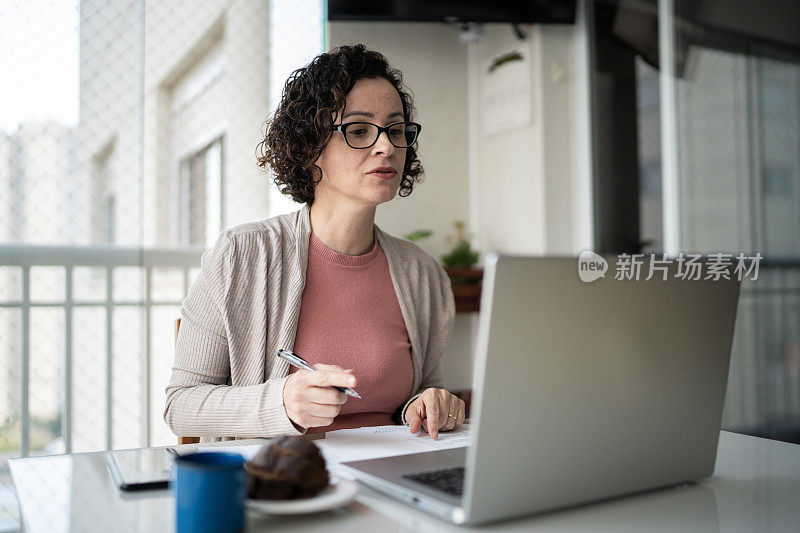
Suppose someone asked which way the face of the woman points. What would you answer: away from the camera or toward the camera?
toward the camera

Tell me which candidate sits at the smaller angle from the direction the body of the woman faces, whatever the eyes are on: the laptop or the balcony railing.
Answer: the laptop

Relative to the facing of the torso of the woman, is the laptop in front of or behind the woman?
in front

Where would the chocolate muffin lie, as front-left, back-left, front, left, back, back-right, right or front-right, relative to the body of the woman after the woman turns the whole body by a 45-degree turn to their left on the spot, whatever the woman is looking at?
right

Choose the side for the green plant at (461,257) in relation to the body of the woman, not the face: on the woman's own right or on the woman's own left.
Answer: on the woman's own left

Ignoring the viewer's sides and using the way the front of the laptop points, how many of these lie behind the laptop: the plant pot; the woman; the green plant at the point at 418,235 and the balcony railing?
0

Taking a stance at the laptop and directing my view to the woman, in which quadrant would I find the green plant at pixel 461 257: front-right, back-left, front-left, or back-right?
front-right

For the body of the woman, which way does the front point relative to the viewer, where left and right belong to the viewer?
facing the viewer and to the right of the viewer

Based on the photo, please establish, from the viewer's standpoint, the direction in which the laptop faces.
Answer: facing away from the viewer and to the left of the viewer

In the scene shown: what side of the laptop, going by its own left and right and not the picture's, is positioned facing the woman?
front

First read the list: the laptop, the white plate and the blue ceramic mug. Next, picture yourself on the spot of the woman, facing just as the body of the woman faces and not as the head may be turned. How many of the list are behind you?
0

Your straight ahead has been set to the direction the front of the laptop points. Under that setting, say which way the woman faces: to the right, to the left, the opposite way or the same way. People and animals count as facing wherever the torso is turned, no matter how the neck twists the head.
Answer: the opposite way

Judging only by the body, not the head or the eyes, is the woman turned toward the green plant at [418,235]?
no
